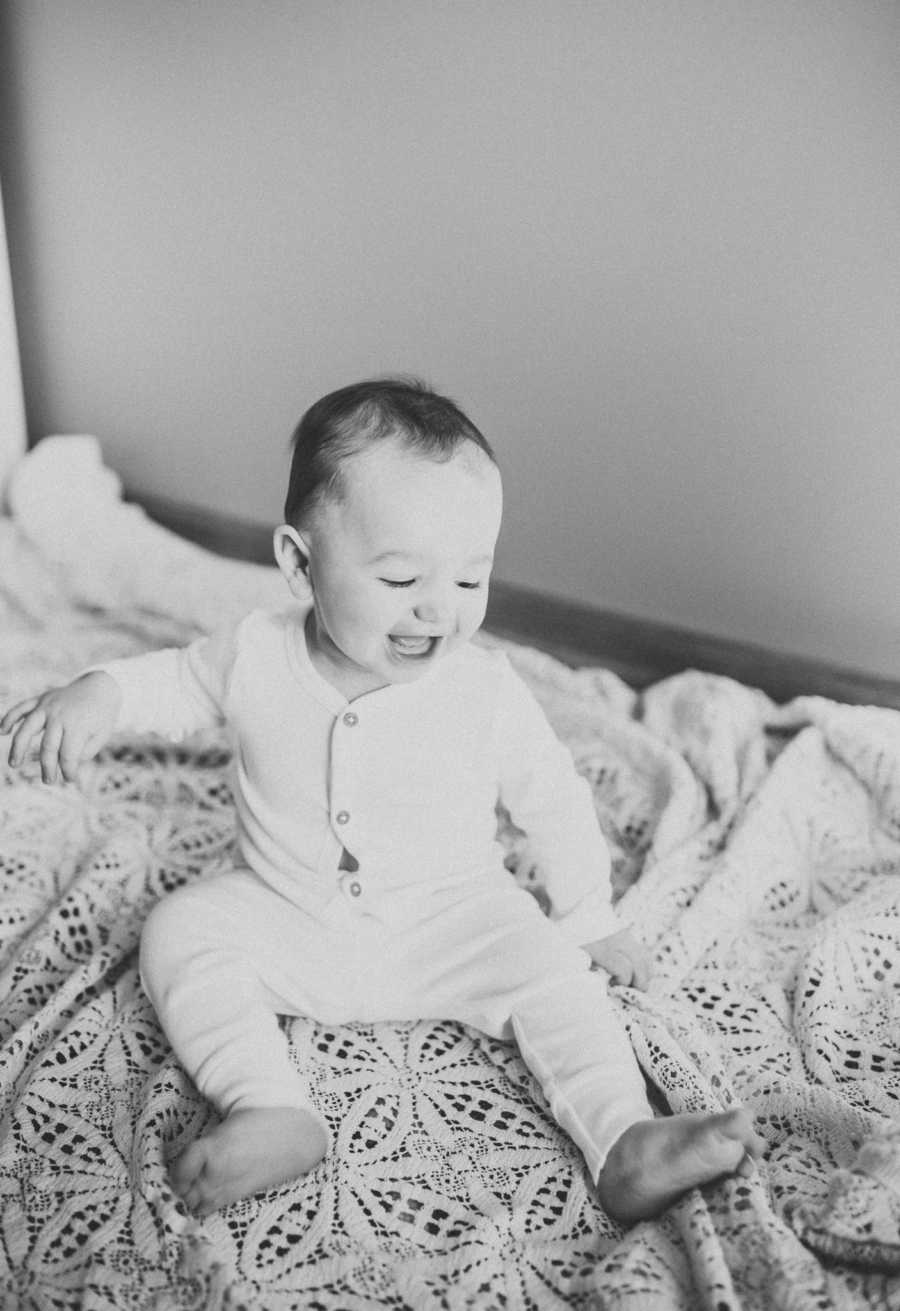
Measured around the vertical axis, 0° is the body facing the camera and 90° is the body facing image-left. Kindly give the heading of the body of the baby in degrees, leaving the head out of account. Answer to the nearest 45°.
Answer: approximately 0°
